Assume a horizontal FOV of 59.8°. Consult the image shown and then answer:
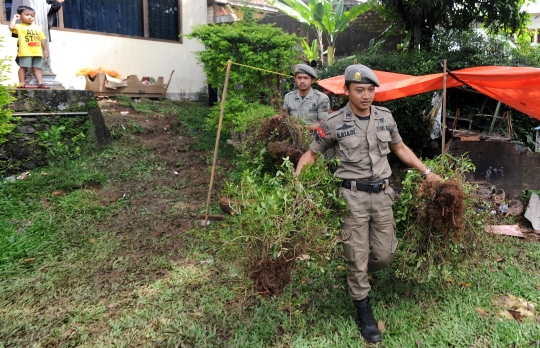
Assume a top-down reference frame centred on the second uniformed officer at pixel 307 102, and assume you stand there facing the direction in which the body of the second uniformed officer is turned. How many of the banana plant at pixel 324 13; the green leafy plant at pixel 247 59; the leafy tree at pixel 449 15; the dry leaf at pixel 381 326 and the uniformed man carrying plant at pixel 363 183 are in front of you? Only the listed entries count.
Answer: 2

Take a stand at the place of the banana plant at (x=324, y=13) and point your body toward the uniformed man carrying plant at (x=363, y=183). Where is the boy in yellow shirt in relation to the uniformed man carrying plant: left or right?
right

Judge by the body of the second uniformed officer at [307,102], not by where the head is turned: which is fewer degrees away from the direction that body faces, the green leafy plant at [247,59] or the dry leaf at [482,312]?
the dry leaf

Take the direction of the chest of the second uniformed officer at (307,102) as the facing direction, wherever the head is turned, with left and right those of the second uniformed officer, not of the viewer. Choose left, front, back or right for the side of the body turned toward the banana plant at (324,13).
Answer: back

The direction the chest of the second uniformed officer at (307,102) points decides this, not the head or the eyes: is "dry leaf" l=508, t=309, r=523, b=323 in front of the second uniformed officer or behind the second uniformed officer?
in front

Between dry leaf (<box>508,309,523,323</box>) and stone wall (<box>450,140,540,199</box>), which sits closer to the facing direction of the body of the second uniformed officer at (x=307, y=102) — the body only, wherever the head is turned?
the dry leaf

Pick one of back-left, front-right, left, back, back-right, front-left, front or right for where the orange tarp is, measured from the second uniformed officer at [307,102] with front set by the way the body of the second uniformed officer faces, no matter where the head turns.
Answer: left

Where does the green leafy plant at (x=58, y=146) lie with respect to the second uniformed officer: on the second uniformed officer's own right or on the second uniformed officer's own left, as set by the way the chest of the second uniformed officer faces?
on the second uniformed officer's own right

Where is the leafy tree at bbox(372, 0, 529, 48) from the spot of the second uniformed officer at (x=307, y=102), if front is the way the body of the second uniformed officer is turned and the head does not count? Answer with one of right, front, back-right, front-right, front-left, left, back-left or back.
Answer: back-left

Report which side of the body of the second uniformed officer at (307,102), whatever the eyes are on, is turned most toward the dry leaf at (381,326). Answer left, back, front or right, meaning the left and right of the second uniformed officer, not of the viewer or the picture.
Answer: front

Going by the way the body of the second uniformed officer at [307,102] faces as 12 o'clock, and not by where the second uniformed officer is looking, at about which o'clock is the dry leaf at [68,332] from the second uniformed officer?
The dry leaf is roughly at 1 o'clock from the second uniformed officer.

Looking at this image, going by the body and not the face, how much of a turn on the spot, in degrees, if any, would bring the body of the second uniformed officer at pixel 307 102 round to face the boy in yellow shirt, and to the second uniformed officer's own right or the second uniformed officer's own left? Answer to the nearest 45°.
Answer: approximately 90° to the second uniformed officer's own right

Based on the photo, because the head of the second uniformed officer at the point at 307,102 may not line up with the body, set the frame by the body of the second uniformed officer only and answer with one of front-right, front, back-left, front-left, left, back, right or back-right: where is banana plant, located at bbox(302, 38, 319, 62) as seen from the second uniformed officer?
back

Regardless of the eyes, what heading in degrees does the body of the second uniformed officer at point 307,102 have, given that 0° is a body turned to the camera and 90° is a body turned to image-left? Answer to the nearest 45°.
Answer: approximately 0°

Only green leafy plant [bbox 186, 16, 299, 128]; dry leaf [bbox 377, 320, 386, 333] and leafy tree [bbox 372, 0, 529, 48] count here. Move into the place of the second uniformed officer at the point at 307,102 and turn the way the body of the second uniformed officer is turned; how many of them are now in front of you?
1
